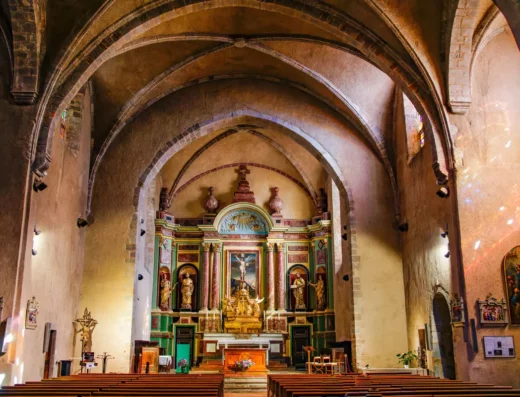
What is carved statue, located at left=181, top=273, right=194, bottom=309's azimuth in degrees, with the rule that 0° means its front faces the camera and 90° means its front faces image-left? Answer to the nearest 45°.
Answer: approximately 0°

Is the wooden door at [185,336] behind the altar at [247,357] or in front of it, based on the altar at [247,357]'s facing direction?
behind

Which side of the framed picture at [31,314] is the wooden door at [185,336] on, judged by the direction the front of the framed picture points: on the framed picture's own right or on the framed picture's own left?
on the framed picture's own left

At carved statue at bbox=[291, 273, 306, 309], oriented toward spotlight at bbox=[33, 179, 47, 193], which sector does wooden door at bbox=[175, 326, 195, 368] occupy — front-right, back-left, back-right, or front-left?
front-right

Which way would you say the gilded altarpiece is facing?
toward the camera

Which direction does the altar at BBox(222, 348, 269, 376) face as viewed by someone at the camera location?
facing the viewer

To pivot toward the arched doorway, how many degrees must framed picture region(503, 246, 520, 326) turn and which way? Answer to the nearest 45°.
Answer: approximately 135° to its right

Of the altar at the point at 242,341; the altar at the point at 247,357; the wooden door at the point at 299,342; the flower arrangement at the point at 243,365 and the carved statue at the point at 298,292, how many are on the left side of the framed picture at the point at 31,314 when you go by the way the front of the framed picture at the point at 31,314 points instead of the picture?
5

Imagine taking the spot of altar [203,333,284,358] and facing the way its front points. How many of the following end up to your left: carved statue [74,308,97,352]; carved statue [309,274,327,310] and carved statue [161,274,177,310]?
1

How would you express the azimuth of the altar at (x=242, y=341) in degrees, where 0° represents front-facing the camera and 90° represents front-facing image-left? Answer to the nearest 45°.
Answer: approximately 0°

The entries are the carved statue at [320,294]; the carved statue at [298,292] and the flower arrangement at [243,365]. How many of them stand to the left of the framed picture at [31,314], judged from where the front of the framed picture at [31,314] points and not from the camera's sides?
3
